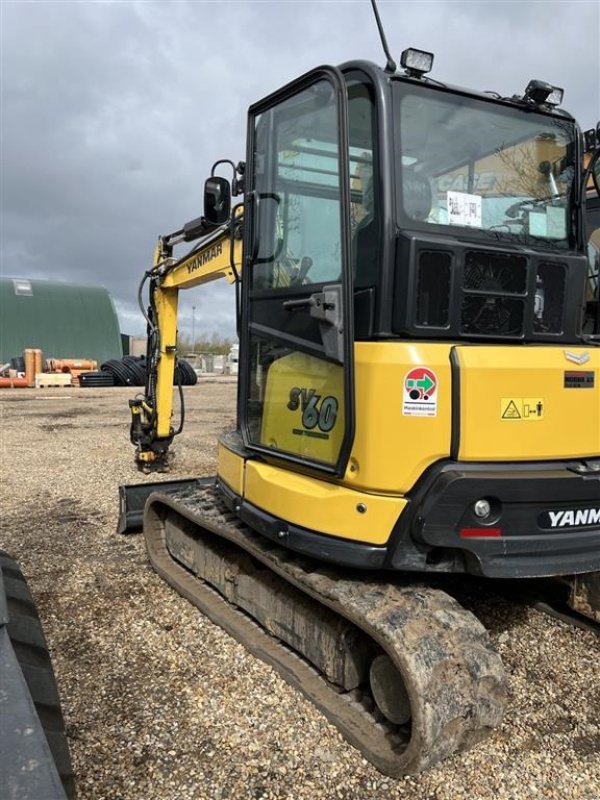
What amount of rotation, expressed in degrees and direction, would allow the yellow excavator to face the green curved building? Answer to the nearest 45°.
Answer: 0° — it already faces it

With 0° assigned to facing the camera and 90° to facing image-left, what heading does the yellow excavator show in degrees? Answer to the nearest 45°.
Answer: approximately 135°
